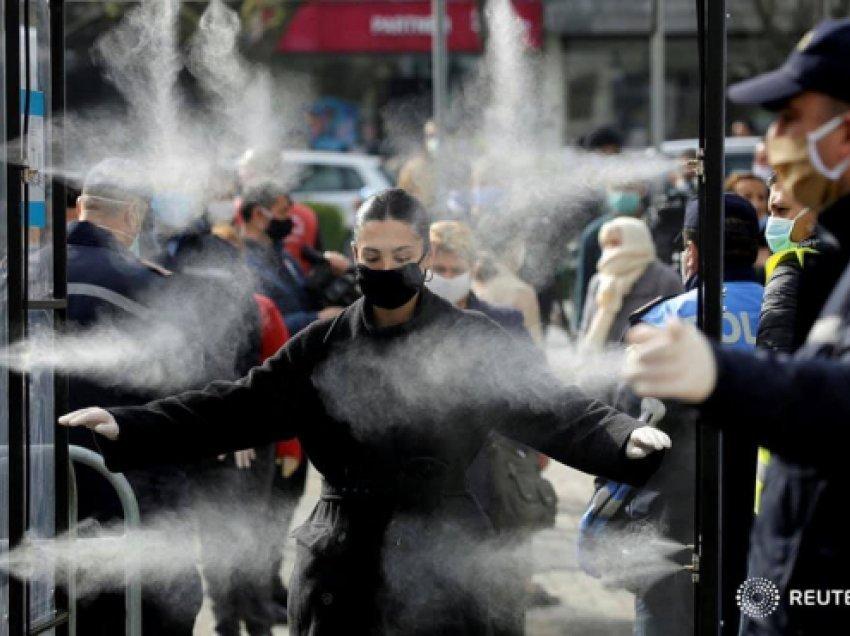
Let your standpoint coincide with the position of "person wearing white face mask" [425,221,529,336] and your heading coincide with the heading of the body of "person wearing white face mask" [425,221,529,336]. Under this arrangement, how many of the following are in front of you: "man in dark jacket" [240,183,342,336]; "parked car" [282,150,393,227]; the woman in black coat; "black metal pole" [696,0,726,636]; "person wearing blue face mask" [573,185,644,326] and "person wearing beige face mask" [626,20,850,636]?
3

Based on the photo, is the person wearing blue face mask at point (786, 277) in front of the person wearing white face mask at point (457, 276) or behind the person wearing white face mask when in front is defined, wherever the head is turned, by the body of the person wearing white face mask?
in front

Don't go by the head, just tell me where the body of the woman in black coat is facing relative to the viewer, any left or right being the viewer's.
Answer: facing the viewer

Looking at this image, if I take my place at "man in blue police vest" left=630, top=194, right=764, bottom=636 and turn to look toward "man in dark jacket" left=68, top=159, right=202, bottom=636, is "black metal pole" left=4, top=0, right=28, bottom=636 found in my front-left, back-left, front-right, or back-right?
front-left

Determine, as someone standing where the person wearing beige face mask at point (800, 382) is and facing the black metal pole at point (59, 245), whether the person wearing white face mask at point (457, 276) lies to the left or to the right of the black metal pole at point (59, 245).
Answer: right

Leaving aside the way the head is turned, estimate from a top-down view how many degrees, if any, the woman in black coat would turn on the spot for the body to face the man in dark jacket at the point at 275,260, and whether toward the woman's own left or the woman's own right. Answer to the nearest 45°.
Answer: approximately 180°

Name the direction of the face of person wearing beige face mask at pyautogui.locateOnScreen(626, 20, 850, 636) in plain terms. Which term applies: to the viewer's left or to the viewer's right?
to the viewer's left

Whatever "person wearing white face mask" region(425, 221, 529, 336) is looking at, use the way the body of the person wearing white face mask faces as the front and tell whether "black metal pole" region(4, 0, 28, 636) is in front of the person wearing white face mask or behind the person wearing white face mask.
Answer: in front

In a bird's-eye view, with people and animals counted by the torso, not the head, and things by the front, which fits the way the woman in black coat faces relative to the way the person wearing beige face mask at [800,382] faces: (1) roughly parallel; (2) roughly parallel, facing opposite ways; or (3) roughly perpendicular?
roughly perpendicular

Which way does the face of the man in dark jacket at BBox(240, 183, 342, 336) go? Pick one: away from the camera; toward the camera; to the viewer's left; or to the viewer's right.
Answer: to the viewer's right

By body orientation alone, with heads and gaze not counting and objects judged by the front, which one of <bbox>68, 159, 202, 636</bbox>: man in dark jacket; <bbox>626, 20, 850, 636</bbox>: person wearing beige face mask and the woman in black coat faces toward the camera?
the woman in black coat

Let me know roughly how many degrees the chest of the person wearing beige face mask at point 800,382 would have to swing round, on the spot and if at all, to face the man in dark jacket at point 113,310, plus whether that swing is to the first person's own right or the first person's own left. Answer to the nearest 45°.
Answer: approximately 45° to the first person's own right

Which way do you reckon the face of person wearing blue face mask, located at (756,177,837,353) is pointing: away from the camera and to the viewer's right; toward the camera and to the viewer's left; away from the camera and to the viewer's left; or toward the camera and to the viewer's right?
toward the camera and to the viewer's left

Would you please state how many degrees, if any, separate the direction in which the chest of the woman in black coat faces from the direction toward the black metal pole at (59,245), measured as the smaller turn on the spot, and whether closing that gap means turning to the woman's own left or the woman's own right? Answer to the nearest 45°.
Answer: approximately 90° to the woman's own right

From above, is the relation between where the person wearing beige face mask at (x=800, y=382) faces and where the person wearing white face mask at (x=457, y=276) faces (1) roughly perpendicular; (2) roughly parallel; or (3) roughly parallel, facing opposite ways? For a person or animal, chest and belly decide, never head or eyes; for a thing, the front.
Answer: roughly perpendicular

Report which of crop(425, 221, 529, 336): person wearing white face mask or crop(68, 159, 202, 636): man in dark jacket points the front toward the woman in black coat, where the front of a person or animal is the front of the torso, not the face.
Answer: the person wearing white face mask

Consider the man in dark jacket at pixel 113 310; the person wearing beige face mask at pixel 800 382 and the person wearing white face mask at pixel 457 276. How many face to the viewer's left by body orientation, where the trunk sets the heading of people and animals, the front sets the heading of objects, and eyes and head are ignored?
1

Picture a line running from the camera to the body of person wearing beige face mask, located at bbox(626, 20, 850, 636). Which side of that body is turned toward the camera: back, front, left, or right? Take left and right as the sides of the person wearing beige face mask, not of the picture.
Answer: left
